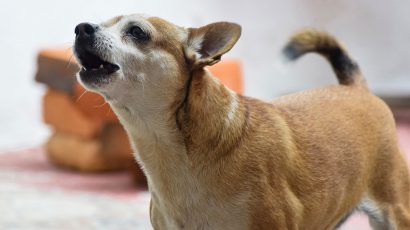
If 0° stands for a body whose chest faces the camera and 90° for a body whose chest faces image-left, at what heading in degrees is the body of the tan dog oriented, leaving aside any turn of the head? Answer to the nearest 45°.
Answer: approximately 45°

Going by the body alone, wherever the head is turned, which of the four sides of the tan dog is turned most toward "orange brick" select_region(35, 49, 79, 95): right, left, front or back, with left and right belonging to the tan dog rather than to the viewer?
right

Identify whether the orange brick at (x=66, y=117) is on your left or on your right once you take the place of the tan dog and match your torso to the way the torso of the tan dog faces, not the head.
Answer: on your right

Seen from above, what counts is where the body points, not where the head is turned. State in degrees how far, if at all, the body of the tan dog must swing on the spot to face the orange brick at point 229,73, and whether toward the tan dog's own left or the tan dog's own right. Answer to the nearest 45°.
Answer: approximately 135° to the tan dog's own right
